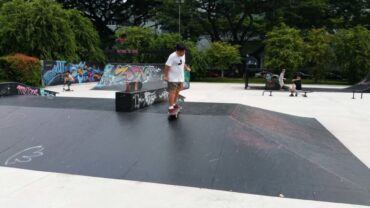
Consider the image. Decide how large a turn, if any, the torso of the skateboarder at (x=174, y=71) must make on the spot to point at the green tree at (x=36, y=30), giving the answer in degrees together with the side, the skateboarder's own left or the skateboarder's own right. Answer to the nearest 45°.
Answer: approximately 180°

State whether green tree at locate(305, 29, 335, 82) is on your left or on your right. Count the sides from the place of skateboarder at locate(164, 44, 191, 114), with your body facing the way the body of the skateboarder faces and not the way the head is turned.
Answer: on your left

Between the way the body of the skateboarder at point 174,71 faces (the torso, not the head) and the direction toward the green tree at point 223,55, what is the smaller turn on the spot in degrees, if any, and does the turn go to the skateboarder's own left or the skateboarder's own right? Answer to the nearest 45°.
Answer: approximately 135° to the skateboarder's own left

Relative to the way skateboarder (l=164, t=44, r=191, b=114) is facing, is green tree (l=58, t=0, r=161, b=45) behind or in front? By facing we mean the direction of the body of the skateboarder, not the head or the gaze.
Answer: behind

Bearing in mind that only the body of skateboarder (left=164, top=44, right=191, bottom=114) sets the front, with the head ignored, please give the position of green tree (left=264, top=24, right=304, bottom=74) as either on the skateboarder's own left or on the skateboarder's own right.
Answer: on the skateboarder's own left

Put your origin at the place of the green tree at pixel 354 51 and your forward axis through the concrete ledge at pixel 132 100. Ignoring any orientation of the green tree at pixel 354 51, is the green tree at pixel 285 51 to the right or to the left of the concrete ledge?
right

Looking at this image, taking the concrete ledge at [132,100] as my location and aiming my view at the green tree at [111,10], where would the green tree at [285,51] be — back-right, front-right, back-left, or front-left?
front-right

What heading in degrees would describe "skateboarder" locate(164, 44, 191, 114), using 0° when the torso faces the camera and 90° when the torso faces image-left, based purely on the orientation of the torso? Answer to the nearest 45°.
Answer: approximately 315°

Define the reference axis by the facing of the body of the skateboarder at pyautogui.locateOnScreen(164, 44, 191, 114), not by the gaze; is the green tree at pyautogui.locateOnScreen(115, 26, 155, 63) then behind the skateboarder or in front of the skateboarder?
behind

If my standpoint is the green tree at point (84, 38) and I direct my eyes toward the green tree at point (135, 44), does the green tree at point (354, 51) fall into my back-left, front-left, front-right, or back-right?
front-right

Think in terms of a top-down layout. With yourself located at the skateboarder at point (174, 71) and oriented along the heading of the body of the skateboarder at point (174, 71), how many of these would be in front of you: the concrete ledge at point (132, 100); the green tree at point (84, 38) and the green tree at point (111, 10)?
0
